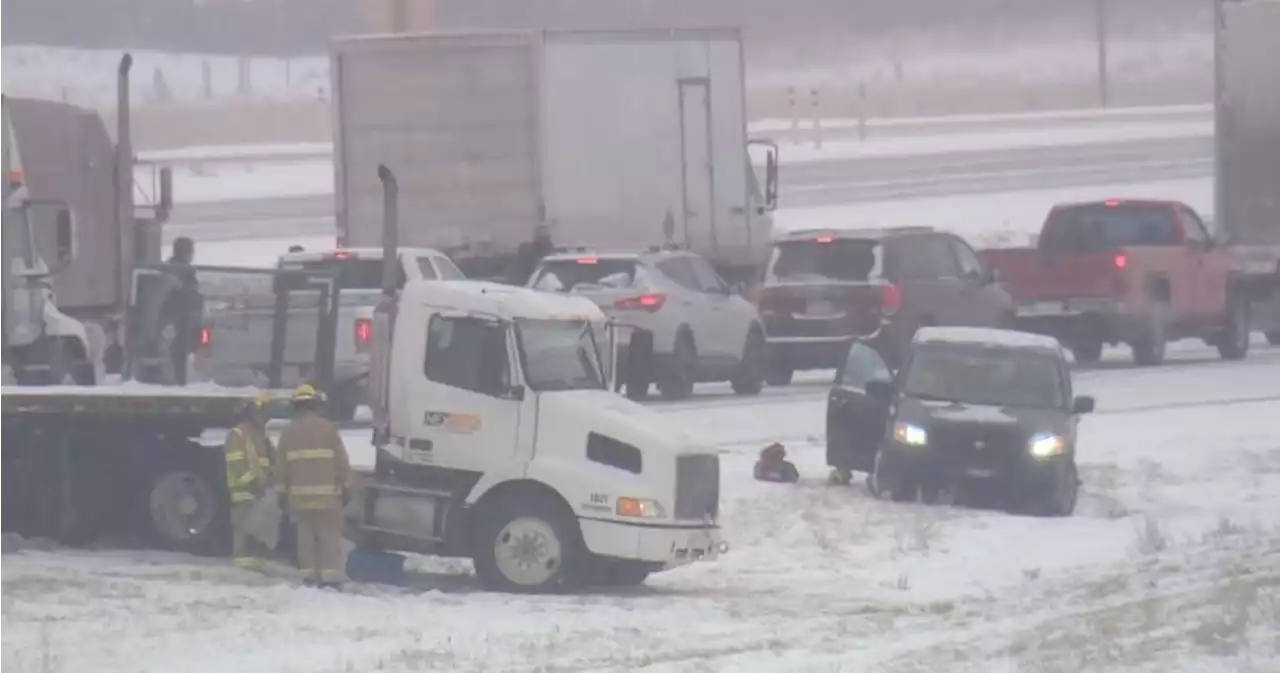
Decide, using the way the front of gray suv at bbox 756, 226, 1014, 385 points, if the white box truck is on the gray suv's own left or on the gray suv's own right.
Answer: on the gray suv's own left

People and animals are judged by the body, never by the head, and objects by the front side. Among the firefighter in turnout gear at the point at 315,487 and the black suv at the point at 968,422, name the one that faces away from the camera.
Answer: the firefighter in turnout gear

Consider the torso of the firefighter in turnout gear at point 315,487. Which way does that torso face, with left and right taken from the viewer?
facing away from the viewer

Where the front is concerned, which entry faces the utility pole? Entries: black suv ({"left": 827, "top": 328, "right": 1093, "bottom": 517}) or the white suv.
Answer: the white suv

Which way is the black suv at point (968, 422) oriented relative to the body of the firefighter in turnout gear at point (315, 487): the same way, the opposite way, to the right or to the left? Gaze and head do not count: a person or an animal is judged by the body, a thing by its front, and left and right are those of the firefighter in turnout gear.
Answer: the opposite way

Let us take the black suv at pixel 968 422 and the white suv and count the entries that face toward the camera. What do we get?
1

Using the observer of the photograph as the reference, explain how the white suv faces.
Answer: facing away from the viewer and to the right of the viewer

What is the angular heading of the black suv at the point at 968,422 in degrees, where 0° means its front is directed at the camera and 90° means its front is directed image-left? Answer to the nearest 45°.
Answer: approximately 0°

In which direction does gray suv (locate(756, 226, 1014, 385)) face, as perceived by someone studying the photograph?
facing away from the viewer and to the right of the viewer

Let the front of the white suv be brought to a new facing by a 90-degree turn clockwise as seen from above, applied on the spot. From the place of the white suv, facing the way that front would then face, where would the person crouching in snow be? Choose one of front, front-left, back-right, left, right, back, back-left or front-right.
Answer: front-right

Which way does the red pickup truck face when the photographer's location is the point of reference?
facing away from the viewer and to the right of the viewer
